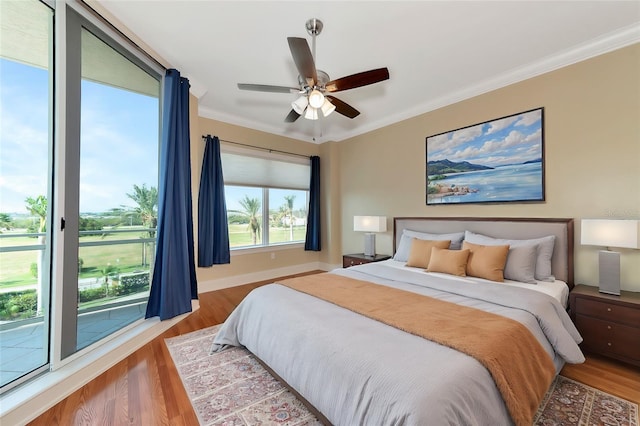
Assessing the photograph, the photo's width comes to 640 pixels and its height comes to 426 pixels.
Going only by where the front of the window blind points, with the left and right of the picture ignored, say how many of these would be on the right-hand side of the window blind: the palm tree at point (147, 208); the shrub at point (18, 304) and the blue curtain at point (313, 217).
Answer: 2

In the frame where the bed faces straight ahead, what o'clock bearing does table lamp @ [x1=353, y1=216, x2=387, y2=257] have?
The table lamp is roughly at 4 o'clock from the bed.

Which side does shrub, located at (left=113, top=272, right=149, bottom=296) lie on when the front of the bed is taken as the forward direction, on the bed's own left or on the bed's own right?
on the bed's own right

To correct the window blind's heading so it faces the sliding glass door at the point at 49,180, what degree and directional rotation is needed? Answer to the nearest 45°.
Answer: approximately 90° to its right

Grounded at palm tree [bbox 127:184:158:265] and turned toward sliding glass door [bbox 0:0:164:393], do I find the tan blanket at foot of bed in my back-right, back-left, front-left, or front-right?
front-left

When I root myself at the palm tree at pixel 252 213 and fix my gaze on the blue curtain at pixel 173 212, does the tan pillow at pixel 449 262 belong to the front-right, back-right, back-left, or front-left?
front-left

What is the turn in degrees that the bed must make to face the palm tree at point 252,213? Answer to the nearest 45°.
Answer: approximately 90° to its right

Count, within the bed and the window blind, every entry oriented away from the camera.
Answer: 0

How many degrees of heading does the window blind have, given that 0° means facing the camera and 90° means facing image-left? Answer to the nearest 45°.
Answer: approximately 315°

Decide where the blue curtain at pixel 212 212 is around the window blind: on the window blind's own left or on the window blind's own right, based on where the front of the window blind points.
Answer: on the window blind's own right

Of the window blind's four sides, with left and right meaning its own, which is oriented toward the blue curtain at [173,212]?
right

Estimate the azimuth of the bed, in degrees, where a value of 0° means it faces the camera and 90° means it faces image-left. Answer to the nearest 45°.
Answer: approximately 45°

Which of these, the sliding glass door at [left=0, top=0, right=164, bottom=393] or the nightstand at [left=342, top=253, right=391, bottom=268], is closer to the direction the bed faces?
the sliding glass door
